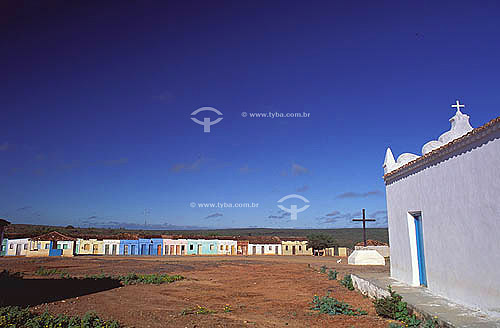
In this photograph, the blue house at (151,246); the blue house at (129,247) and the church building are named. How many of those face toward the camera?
2

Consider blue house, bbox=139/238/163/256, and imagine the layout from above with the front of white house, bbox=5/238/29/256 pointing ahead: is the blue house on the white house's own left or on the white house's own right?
on the white house's own left

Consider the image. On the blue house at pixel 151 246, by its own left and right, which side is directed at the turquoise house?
left

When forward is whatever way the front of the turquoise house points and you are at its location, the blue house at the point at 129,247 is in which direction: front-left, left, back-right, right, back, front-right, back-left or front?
right

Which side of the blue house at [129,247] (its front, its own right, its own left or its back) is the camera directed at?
front

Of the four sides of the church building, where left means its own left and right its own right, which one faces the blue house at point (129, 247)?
front

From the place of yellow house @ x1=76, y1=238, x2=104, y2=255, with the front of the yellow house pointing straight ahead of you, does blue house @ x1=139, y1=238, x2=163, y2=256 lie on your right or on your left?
on your left

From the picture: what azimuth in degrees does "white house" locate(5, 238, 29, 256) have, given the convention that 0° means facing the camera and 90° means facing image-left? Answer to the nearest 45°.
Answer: approximately 0°

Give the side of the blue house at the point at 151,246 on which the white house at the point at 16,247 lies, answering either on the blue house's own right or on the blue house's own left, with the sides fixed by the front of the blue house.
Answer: on the blue house's own right

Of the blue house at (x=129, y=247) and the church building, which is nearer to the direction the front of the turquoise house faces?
the church building

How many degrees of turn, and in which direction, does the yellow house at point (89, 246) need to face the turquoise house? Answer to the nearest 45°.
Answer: approximately 90° to its left

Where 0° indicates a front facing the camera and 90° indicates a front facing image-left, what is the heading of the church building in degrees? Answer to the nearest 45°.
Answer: approximately 135°
